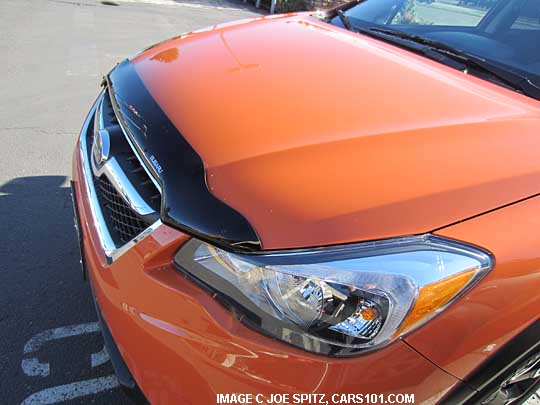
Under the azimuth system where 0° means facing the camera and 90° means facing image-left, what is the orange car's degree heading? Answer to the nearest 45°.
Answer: approximately 45°
